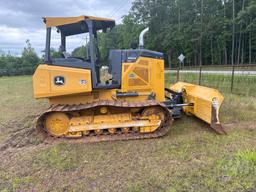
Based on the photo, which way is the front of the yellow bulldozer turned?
to the viewer's right
